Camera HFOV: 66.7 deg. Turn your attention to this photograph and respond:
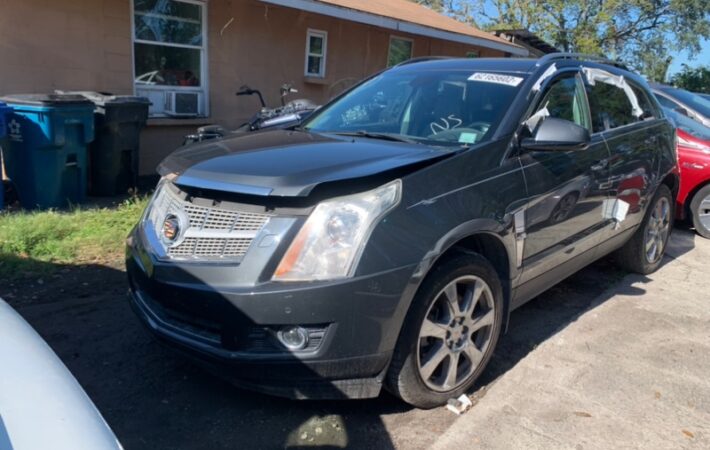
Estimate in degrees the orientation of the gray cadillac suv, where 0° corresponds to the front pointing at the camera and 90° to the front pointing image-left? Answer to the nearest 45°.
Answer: approximately 45°

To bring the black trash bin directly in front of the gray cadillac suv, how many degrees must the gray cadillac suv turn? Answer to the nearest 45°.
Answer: approximately 90° to its right

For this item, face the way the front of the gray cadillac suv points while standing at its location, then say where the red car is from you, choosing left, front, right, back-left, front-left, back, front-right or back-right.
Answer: back

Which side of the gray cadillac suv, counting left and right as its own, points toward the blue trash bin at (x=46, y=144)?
right

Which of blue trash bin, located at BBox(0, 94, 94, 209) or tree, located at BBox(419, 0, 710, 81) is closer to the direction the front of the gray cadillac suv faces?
the blue trash bin

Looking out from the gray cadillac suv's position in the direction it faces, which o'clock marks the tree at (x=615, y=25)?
The tree is roughly at 5 o'clock from the gray cadillac suv.
